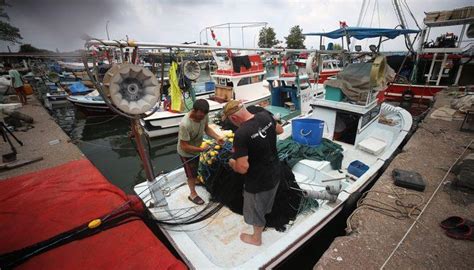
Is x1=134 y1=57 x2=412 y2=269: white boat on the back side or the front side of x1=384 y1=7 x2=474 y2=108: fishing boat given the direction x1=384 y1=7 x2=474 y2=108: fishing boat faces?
on the back side

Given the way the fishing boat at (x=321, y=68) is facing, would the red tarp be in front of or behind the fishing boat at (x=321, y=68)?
in front

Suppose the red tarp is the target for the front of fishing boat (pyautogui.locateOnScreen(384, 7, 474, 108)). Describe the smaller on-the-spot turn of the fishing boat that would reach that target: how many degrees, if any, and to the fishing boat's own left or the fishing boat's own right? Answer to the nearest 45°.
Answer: approximately 135° to the fishing boat's own right

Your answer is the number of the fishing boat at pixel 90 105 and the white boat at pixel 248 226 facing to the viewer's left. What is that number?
1

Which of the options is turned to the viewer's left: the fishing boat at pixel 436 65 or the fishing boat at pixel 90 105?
the fishing boat at pixel 90 105

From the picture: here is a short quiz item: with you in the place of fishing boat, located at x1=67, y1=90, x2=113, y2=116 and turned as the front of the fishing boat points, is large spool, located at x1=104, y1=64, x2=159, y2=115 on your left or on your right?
on your left

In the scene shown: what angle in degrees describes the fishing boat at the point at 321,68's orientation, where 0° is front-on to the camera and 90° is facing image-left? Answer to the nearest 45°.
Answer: approximately 45°

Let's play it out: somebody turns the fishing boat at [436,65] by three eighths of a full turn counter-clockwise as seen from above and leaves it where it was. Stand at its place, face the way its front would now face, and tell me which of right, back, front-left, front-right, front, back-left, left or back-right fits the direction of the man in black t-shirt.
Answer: left

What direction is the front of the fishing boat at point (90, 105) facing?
to the viewer's left
